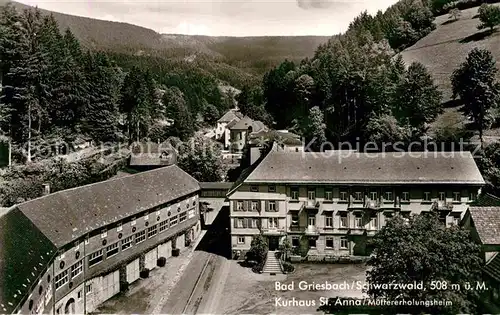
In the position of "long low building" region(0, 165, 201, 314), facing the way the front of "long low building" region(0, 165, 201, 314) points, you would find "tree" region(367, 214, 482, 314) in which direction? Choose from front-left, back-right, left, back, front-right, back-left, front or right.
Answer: front

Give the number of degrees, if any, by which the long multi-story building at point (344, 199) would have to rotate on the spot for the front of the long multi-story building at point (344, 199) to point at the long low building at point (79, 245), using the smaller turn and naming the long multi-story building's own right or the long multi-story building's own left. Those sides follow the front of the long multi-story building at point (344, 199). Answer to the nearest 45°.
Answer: approximately 45° to the long multi-story building's own right

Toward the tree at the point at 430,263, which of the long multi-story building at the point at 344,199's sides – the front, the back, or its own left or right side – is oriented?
front

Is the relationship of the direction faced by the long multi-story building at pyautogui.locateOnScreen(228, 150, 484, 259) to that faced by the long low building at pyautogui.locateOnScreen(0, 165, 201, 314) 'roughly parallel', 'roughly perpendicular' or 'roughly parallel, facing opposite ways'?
roughly perpendicular

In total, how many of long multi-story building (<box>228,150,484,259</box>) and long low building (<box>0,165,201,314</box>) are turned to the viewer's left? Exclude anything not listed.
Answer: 0

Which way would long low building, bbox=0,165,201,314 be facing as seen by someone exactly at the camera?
facing the viewer and to the right of the viewer

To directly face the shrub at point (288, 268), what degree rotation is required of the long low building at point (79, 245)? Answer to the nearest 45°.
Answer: approximately 45° to its left

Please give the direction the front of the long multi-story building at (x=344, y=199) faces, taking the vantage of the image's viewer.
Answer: facing the viewer
